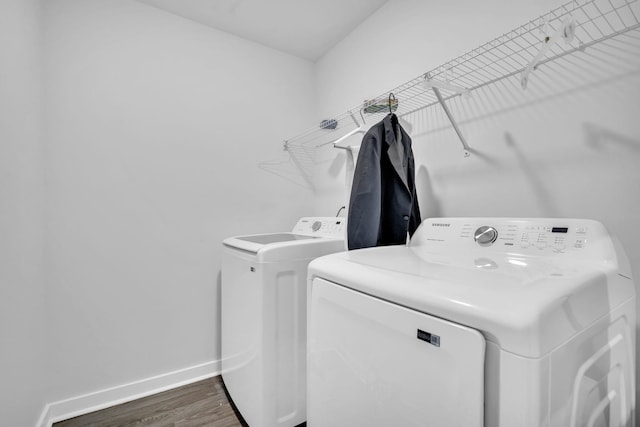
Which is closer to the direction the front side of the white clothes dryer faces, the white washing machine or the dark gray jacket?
the white washing machine

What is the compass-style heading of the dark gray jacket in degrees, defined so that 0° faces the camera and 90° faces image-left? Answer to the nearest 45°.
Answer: approximately 315°

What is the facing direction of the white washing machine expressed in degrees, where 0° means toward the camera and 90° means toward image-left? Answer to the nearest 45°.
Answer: approximately 45°
